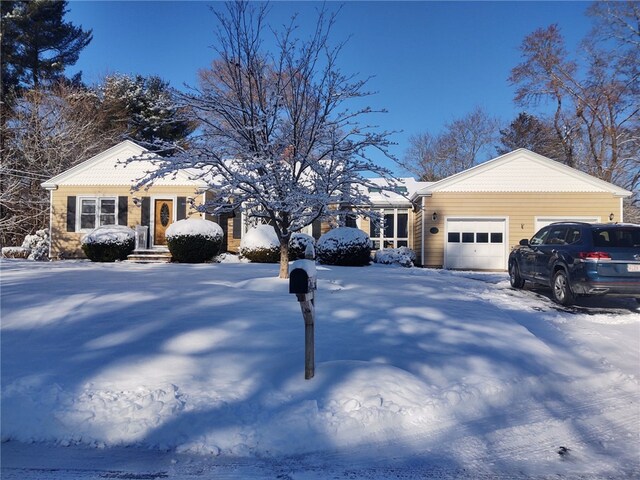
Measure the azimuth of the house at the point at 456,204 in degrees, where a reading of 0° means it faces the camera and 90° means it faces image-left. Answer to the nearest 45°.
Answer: approximately 0°

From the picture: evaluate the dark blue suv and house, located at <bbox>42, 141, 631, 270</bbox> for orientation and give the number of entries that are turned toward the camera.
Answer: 1

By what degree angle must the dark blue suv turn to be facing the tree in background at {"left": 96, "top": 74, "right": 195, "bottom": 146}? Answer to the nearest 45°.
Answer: approximately 45° to its left

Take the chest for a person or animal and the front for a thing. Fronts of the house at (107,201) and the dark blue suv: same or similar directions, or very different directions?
very different directions

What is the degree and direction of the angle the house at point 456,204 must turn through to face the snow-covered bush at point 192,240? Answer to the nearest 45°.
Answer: approximately 90° to its right

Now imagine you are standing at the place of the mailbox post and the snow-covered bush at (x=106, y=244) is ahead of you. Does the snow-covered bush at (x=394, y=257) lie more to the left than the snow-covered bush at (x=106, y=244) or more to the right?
right

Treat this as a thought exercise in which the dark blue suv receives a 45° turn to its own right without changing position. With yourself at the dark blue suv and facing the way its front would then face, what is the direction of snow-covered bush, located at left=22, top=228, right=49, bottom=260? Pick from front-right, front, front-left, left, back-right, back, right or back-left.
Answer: left

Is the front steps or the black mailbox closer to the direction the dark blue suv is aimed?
the front steps

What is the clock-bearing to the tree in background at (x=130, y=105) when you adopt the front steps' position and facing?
The tree in background is roughly at 6 o'clock from the front steps.

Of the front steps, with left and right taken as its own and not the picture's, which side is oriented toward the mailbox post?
front

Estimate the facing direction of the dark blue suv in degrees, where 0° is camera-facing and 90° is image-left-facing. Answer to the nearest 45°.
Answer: approximately 135°

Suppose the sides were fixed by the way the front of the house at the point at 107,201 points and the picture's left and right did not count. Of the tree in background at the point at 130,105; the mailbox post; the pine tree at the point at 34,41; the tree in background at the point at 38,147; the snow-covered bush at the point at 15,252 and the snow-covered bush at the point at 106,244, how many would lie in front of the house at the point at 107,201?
2

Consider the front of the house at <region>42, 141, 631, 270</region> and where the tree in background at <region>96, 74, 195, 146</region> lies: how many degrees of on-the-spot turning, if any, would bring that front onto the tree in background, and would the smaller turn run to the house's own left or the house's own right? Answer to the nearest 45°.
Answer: approximately 135° to the house's own right

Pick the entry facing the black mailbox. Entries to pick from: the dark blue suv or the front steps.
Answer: the front steps
